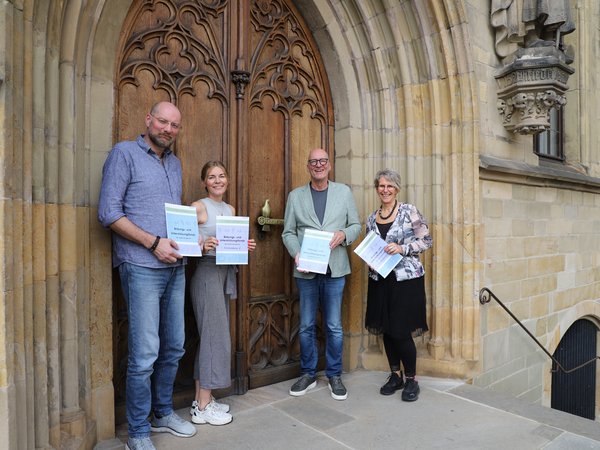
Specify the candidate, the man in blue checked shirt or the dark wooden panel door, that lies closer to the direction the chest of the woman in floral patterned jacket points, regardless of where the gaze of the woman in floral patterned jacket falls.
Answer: the man in blue checked shirt

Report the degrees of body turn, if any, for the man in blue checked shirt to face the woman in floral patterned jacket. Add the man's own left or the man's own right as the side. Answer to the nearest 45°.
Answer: approximately 45° to the man's own left

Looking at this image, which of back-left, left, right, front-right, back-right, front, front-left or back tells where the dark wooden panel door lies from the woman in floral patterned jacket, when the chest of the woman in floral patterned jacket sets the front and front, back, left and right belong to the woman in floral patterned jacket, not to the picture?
back

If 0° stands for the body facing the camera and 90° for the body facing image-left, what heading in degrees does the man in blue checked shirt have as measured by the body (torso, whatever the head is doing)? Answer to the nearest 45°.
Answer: approximately 315°

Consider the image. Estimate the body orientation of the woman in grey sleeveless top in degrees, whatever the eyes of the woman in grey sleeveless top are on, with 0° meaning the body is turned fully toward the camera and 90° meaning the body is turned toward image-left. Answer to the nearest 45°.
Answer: approximately 315°

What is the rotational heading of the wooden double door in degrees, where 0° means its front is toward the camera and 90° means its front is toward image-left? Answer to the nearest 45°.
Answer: approximately 315°

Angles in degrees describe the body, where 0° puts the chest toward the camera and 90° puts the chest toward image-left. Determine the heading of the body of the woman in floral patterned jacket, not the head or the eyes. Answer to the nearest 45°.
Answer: approximately 45°
